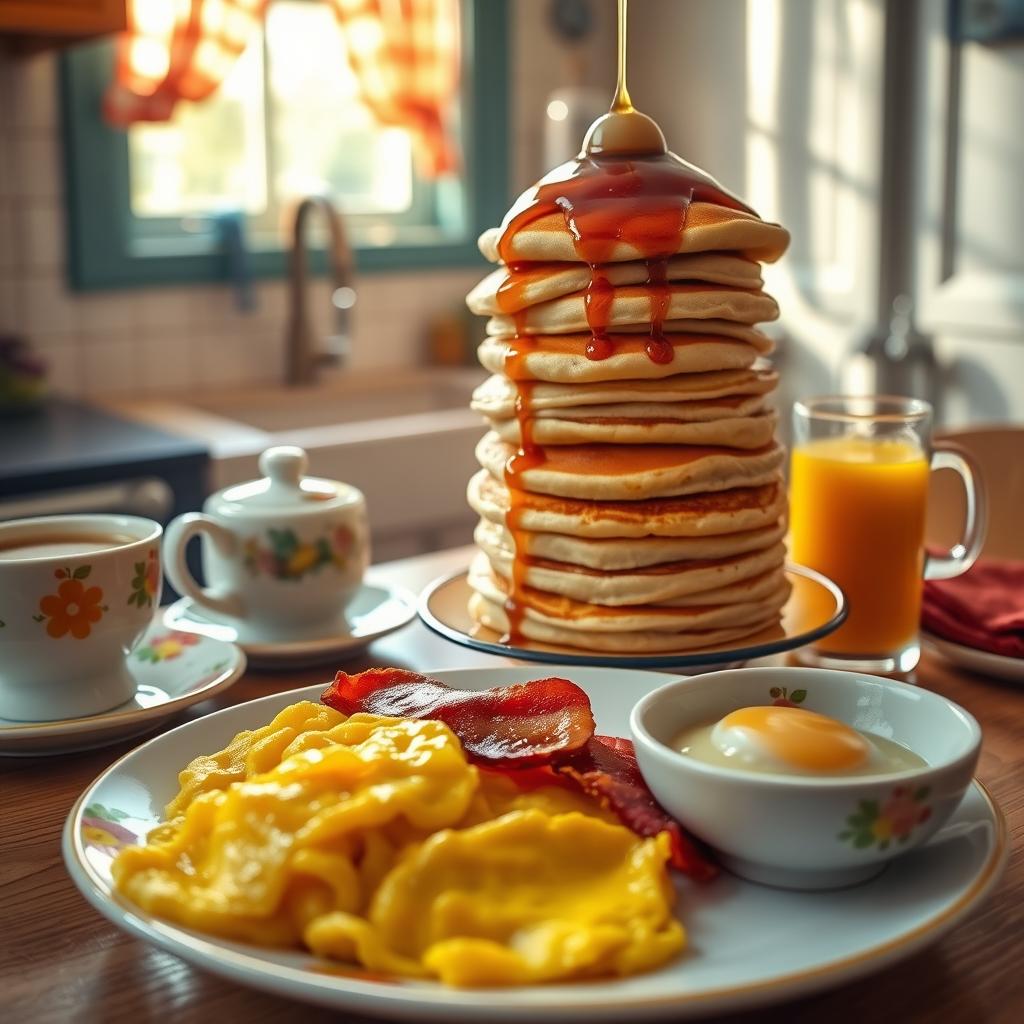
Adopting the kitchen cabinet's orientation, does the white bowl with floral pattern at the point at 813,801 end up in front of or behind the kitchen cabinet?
in front

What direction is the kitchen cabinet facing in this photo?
toward the camera

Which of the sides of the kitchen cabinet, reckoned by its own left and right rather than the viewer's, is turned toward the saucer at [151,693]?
front

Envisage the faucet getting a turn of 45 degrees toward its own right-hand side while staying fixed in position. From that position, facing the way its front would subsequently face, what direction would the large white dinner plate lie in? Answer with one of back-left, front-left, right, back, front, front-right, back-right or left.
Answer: front

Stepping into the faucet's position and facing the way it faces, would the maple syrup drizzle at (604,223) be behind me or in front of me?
in front

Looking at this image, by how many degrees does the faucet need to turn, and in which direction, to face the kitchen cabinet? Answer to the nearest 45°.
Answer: approximately 90° to its right

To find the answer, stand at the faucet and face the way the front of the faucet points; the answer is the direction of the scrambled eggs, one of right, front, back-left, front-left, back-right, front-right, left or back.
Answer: front-right

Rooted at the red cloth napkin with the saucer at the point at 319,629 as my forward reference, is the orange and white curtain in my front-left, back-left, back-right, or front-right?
front-right

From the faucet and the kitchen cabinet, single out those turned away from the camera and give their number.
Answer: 0

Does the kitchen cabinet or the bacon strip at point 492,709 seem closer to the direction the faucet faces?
the bacon strip

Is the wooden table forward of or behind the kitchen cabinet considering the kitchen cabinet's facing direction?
forward

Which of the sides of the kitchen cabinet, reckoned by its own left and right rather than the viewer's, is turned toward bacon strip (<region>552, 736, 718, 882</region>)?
front

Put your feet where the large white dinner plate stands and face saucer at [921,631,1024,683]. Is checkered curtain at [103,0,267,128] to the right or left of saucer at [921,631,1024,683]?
left

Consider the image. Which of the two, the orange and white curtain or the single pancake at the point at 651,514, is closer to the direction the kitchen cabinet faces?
the single pancake

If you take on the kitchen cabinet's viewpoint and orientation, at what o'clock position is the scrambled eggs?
The scrambled eggs is roughly at 12 o'clock from the kitchen cabinet.

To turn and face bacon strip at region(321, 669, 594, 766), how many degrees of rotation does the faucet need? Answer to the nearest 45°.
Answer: approximately 45° to its right
